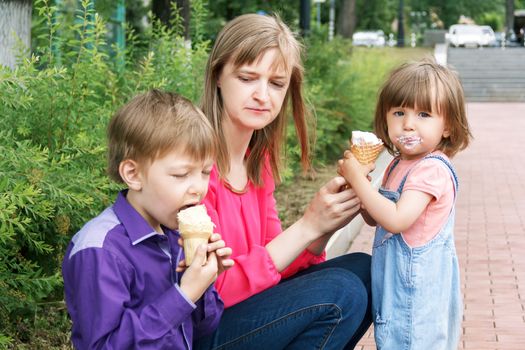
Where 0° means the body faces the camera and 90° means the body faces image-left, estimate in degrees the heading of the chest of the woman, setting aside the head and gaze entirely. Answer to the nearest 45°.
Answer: approximately 315°

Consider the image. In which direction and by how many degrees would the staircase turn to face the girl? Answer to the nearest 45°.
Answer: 0° — it already faces them

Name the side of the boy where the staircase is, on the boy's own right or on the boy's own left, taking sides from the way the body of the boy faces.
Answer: on the boy's own left

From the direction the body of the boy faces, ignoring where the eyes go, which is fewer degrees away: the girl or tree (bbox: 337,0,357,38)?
the girl

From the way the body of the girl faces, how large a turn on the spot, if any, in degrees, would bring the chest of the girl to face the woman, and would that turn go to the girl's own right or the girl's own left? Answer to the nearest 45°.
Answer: approximately 45° to the girl's own right

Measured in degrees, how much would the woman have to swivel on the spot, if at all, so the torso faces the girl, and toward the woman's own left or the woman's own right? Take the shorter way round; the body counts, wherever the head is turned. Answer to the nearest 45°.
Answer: approximately 45° to the woman's own left

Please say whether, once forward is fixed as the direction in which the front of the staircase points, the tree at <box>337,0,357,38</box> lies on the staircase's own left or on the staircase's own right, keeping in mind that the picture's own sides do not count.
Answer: on the staircase's own right

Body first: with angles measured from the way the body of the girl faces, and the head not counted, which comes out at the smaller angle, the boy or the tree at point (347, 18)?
the boy
